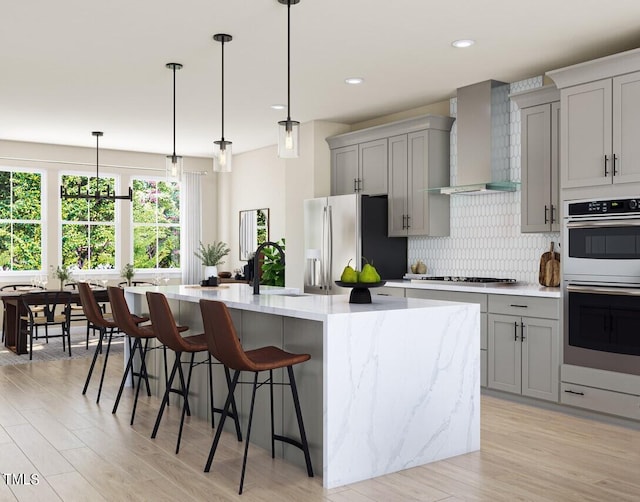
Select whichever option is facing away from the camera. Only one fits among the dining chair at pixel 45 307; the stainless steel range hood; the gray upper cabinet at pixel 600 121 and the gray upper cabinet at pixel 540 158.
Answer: the dining chair

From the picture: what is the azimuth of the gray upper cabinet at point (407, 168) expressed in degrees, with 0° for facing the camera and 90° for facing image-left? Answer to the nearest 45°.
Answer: approximately 45°

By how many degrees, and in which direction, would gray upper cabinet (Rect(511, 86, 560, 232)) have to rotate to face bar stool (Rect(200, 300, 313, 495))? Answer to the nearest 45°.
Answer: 0° — it already faces it

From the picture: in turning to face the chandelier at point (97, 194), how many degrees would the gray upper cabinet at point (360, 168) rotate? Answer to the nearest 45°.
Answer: approximately 45° to its right

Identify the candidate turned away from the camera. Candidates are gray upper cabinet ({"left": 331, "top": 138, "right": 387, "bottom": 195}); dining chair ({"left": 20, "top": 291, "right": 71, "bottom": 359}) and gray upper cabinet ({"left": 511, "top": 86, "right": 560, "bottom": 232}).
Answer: the dining chair

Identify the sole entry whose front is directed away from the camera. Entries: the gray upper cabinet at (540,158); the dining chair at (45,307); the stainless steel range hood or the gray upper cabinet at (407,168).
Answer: the dining chair

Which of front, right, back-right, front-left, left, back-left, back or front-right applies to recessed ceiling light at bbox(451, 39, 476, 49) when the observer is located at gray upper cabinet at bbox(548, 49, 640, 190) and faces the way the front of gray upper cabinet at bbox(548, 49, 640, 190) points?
front-right

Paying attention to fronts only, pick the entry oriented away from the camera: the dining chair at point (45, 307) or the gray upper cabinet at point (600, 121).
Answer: the dining chair

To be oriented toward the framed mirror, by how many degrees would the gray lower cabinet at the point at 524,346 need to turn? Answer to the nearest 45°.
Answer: approximately 90° to its right

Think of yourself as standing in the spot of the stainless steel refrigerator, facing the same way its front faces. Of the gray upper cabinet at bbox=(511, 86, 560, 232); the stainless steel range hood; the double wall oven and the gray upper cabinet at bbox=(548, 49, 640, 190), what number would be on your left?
4

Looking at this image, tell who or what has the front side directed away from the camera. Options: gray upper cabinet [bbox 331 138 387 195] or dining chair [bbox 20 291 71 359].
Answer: the dining chair

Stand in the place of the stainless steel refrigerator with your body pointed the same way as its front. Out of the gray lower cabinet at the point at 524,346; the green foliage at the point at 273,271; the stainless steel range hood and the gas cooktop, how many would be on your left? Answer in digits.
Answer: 3

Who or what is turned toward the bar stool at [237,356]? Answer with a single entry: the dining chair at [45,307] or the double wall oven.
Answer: the double wall oven

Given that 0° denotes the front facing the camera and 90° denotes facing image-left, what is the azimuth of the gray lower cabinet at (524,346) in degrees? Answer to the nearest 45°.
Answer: approximately 45°
